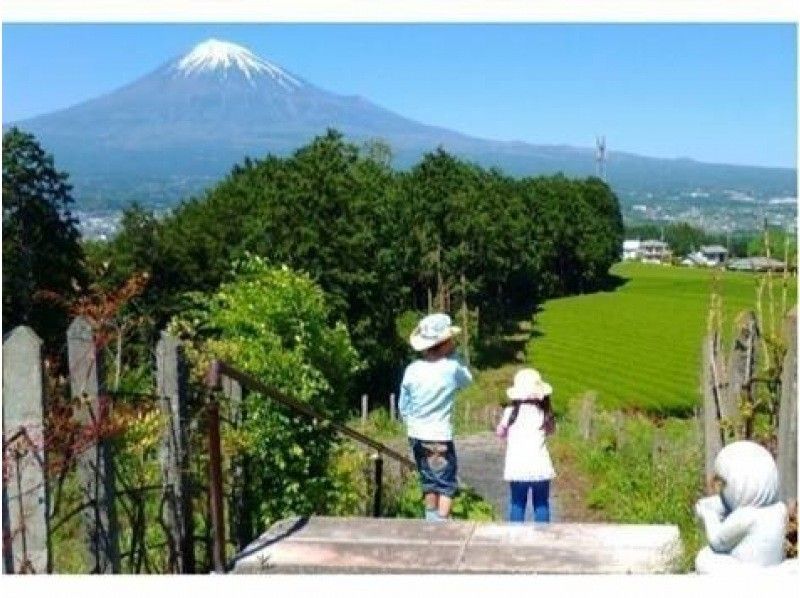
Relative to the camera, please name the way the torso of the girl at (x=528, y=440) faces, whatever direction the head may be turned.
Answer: away from the camera

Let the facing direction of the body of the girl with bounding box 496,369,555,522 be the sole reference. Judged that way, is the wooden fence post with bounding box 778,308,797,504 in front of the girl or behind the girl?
behind

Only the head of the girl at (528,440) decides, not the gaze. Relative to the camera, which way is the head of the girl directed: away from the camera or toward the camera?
away from the camera

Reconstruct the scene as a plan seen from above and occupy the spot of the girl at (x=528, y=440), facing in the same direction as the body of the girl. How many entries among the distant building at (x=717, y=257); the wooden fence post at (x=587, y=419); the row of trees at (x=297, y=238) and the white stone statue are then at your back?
1

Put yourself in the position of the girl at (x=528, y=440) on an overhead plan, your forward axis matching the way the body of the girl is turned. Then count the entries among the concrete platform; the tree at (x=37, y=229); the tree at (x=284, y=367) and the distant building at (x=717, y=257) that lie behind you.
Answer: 1

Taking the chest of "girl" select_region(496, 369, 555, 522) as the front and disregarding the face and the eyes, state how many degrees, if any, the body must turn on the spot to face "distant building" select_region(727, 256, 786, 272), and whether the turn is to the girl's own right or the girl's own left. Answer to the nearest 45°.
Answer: approximately 45° to the girl's own right

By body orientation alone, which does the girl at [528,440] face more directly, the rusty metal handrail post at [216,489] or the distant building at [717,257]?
the distant building

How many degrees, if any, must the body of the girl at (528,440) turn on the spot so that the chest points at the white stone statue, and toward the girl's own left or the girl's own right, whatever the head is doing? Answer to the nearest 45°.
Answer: approximately 180°

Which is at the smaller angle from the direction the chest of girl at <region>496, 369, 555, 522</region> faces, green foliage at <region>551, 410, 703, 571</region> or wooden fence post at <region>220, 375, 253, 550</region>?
the green foliage

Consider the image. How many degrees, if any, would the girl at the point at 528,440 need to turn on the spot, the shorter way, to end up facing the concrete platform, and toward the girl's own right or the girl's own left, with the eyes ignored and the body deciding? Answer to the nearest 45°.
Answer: approximately 180°

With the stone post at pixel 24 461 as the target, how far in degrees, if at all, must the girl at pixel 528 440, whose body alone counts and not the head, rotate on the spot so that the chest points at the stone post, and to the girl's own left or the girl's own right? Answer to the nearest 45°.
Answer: approximately 135° to the girl's own left

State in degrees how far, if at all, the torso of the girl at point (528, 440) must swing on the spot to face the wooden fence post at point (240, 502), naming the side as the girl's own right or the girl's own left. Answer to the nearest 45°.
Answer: approximately 90° to the girl's own left

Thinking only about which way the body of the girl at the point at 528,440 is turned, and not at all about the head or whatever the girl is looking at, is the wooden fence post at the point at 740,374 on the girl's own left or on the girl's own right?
on the girl's own right

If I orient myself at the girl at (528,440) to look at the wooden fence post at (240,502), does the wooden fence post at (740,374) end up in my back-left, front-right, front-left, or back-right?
back-left
